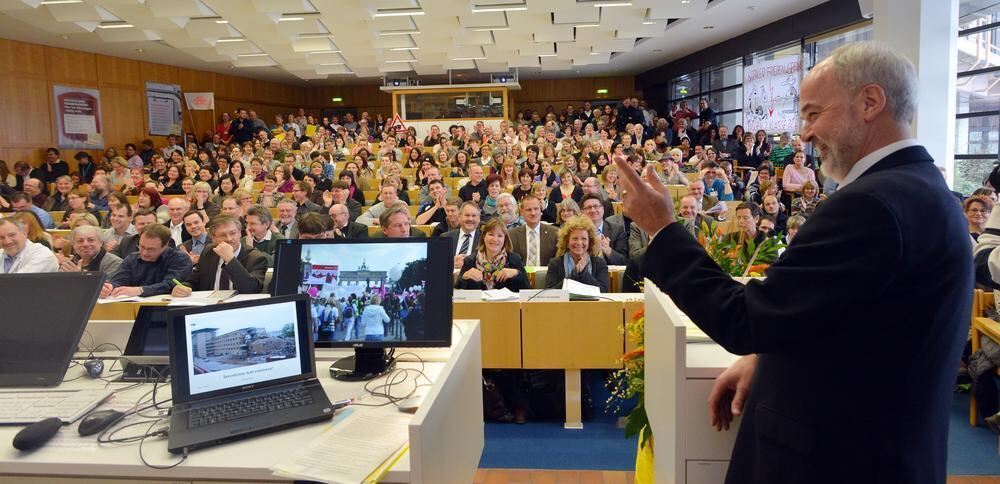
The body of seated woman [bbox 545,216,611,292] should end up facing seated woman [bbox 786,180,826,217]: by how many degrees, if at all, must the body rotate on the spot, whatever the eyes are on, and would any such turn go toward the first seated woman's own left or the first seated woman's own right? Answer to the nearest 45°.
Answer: approximately 135° to the first seated woman's own left

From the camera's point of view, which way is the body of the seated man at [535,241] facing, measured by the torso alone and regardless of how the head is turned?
toward the camera

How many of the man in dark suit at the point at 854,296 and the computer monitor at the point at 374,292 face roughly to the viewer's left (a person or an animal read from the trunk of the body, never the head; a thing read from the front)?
1

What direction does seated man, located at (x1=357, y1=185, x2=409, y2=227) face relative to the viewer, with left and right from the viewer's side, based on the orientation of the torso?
facing the viewer

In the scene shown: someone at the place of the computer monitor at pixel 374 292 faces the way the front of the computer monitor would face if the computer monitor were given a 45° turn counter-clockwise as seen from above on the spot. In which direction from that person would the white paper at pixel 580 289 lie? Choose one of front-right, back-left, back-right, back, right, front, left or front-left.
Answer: left

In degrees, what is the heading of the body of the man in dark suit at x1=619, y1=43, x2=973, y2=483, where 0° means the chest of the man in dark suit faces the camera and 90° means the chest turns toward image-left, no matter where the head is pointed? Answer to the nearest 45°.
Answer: approximately 90°

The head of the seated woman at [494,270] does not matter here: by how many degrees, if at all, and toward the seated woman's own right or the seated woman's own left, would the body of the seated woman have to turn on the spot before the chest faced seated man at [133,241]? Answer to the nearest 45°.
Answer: approximately 90° to the seated woman's own right

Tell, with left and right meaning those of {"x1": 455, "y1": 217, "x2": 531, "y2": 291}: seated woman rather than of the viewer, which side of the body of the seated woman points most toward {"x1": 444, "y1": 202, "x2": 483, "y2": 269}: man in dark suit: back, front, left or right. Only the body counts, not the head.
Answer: back

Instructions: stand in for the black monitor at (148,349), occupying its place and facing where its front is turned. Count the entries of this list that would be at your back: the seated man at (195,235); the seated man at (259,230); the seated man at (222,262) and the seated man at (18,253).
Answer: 4

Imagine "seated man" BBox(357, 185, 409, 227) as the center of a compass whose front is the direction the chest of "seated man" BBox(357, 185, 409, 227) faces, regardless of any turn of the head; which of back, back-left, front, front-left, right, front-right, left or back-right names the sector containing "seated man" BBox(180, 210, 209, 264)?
front-right

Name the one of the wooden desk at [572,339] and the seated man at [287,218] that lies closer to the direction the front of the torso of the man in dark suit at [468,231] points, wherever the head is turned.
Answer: the wooden desk

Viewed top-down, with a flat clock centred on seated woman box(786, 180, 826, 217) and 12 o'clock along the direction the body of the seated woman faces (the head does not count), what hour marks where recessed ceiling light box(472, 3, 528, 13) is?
The recessed ceiling light is roughly at 2 o'clock from the seated woman.
